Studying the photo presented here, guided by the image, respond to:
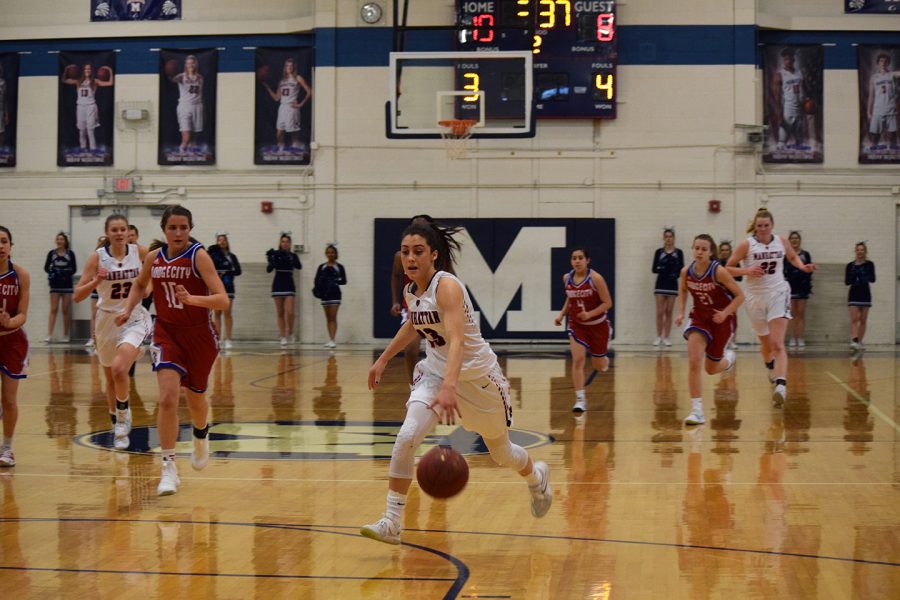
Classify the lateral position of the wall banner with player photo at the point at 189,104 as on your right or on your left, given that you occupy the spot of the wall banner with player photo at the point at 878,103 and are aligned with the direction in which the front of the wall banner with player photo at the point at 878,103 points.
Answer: on your right

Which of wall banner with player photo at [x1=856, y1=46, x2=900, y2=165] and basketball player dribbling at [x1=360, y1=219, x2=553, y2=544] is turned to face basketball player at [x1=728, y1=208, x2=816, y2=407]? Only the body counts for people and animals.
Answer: the wall banner with player photo

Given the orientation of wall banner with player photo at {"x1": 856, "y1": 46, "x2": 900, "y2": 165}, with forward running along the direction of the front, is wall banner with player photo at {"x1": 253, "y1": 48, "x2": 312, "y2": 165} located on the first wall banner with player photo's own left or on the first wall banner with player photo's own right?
on the first wall banner with player photo's own right

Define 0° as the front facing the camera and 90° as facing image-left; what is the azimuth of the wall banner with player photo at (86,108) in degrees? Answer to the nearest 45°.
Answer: approximately 0°

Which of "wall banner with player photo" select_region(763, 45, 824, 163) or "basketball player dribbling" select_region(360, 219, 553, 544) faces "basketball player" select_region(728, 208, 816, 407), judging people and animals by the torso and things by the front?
the wall banner with player photo

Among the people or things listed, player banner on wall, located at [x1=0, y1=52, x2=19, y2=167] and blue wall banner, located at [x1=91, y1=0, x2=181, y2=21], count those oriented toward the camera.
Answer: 2

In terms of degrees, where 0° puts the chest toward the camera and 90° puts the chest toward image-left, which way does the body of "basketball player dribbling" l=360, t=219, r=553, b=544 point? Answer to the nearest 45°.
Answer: approximately 45°

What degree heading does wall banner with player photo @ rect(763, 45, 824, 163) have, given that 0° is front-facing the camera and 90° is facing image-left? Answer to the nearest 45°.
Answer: approximately 0°
